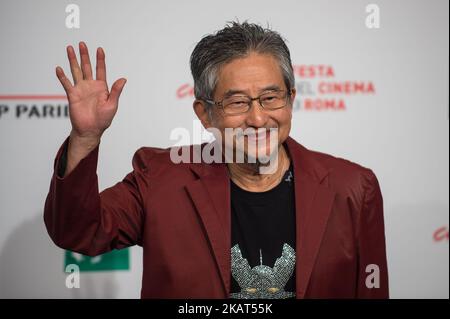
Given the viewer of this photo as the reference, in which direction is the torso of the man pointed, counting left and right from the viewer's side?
facing the viewer
